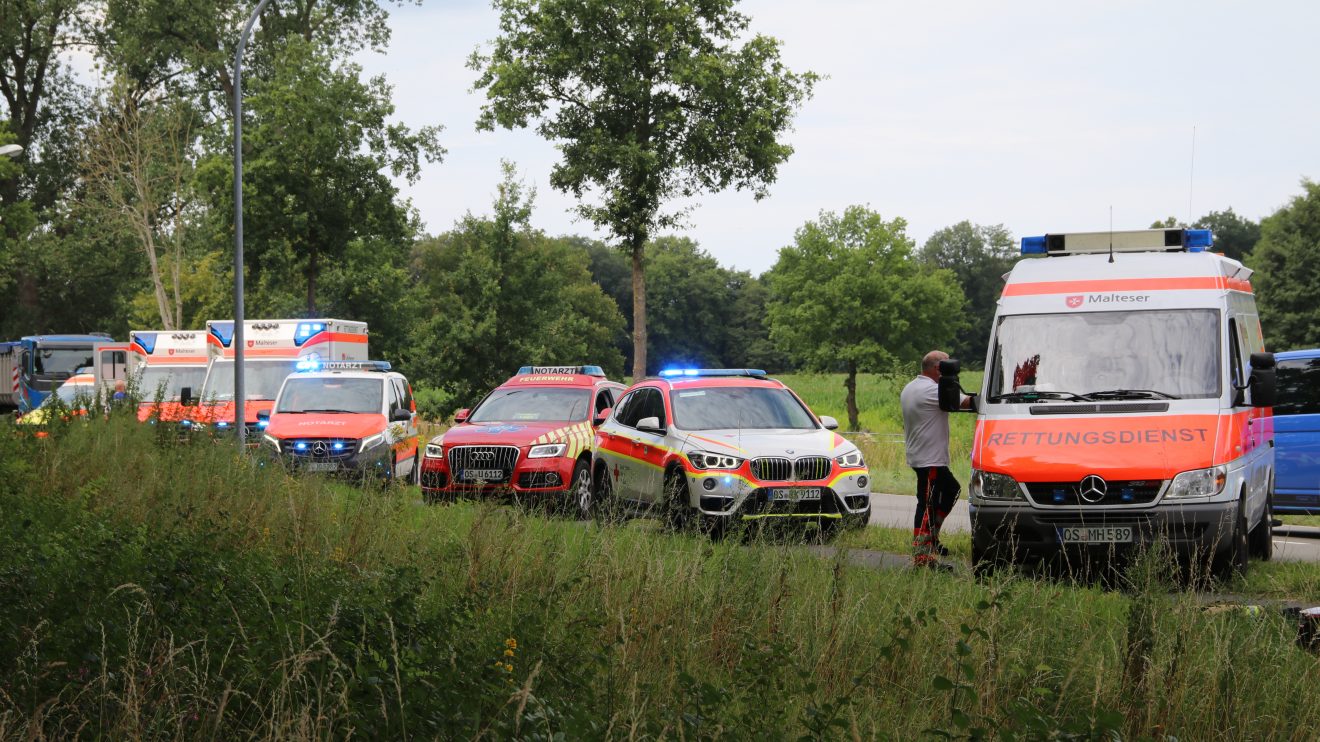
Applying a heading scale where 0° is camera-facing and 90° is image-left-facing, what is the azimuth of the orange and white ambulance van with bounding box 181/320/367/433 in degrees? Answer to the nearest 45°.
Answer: approximately 45°

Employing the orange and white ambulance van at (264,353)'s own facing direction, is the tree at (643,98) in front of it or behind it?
behind

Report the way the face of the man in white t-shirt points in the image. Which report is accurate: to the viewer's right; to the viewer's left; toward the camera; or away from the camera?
to the viewer's right

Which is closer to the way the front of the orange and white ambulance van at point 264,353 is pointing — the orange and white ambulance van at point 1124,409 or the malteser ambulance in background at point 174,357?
the orange and white ambulance van

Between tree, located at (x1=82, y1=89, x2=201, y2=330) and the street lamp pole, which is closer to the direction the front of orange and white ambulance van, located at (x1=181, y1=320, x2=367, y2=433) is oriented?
the street lamp pole

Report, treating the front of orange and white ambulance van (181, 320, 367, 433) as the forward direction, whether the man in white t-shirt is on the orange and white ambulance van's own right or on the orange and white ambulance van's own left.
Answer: on the orange and white ambulance van's own left

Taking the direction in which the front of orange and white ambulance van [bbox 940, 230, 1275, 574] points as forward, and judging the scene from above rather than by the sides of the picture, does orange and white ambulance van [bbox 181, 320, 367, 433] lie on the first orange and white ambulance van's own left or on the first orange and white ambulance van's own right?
on the first orange and white ambulance van's own right

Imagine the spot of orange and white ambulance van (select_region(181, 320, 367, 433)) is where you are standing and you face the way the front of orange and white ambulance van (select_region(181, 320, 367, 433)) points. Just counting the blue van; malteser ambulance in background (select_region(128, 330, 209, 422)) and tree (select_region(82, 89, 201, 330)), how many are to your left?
1

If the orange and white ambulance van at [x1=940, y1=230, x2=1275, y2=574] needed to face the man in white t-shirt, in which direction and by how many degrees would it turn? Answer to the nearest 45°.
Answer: approximately 90° to its right
